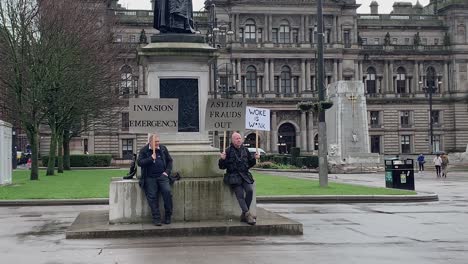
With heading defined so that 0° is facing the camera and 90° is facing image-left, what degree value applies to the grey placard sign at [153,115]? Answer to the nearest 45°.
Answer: approximately 0°

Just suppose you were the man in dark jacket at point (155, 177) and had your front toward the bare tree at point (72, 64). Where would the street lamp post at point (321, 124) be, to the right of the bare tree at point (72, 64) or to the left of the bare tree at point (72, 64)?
right

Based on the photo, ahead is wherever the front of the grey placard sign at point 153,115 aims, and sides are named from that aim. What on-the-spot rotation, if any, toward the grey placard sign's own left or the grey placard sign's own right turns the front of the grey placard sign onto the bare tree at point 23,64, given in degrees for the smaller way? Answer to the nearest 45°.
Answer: approximately 180°

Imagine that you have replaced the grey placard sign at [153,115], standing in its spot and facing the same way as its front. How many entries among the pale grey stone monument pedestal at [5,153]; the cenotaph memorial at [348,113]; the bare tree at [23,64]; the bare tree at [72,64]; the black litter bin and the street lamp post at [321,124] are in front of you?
0

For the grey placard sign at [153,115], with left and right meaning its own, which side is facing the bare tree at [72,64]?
back

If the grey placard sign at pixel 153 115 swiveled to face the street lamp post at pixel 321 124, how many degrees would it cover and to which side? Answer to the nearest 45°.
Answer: approximately 135° to its left

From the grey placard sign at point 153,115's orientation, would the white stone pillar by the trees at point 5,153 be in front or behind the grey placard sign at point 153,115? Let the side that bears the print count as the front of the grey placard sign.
behind

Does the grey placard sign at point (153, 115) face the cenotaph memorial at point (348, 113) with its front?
no

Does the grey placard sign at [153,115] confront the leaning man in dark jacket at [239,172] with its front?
no
